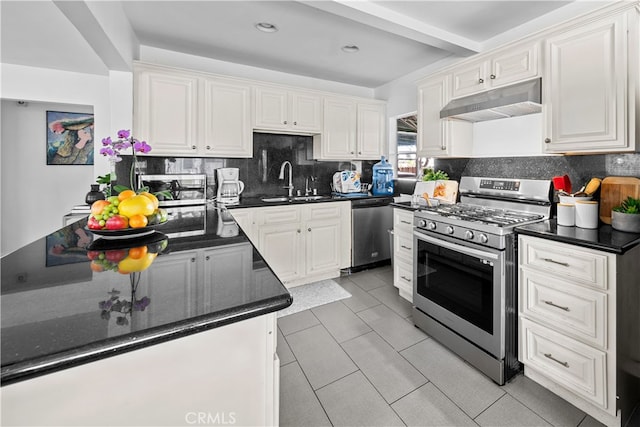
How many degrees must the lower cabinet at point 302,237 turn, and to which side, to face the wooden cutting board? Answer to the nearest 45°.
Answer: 0° — it already faces it

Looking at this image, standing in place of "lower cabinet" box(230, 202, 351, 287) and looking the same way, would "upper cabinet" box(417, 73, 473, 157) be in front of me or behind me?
in front

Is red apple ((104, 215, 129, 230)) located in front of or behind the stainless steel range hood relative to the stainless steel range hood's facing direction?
in front

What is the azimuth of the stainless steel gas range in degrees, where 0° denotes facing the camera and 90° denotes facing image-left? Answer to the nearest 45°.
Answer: approximately 45°

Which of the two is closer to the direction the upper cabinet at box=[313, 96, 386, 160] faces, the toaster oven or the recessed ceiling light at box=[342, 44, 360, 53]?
the recessed ceiling light

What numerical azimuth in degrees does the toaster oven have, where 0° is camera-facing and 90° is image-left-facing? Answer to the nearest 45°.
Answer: approximately 0°
